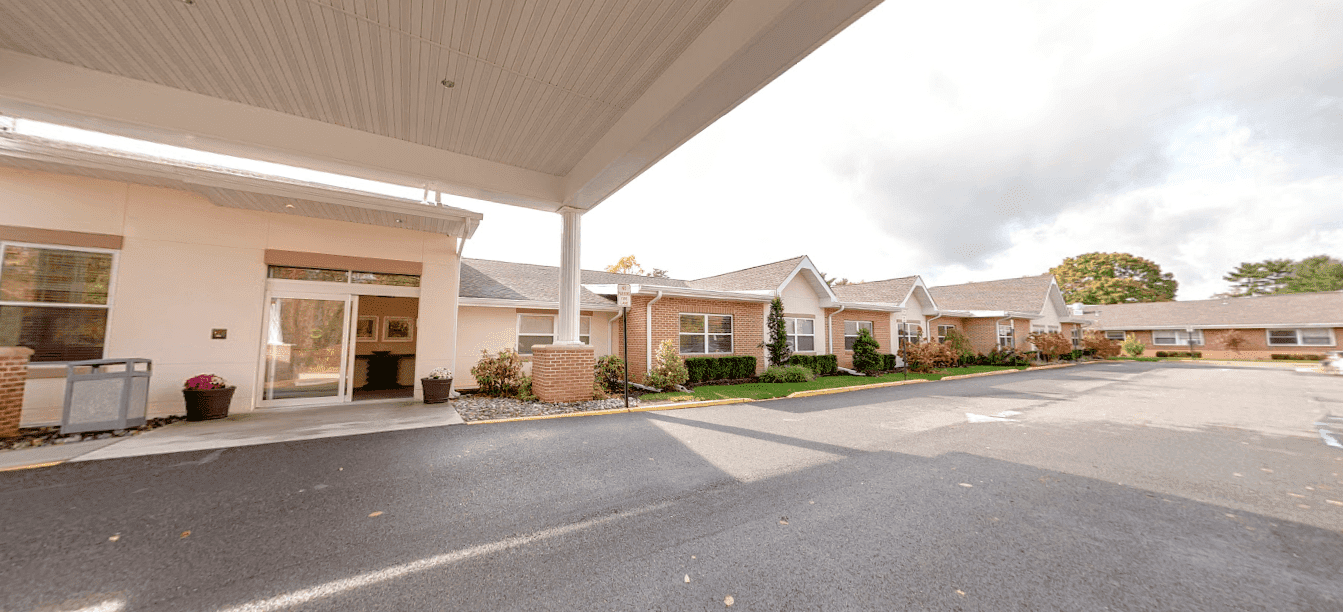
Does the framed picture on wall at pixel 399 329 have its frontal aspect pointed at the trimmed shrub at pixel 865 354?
no

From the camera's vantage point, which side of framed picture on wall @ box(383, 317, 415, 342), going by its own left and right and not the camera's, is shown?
front

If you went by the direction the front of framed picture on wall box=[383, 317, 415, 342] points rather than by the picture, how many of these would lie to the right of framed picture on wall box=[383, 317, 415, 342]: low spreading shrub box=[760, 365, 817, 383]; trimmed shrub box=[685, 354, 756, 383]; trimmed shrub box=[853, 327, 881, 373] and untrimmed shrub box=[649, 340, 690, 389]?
0

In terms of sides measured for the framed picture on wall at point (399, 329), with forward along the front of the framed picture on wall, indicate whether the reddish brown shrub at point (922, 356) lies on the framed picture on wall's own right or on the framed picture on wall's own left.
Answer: on the framed picture on wall's own left

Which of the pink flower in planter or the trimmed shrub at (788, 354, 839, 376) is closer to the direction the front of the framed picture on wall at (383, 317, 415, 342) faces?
the pink flower in planter

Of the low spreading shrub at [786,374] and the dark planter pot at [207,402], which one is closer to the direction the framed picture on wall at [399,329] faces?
the dark planter pot

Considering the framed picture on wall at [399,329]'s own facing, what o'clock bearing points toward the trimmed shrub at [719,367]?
The trimmed shrub is roughly at 10 o'clock from the framed picture on wall.

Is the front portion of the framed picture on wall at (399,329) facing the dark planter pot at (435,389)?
yes

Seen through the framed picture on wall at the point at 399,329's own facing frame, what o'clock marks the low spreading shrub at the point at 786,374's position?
The low spreading shrub is roughly at 10 o'clock from the framed picture on wall.

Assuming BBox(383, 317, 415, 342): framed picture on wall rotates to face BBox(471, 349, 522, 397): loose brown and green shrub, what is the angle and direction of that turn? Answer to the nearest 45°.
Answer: approximately 45° to its left

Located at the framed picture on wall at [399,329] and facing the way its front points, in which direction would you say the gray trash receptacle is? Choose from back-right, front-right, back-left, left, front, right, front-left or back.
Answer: front-right

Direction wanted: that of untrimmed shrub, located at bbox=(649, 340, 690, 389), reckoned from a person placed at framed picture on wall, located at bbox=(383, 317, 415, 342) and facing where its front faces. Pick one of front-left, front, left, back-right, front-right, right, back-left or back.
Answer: front-left

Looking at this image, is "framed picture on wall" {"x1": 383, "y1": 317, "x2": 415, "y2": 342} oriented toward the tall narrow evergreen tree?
no

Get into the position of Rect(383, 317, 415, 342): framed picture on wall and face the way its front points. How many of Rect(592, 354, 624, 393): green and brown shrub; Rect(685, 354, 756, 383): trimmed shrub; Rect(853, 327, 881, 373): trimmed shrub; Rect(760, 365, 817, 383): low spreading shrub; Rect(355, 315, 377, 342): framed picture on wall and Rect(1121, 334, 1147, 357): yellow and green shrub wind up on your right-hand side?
1

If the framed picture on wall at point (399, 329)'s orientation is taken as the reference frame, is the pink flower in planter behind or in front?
in front

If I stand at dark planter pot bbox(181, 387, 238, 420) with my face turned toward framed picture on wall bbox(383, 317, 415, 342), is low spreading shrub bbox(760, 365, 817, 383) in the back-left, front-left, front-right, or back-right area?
front-right

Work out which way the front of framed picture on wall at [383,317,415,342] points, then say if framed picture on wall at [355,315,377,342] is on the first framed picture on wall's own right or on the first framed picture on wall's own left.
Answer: on the first framed picture on wall's own right

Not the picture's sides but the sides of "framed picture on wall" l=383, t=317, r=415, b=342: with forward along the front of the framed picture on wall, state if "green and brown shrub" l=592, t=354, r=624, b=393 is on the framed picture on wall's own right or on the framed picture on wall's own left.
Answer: on the framed picture on wall's own left
